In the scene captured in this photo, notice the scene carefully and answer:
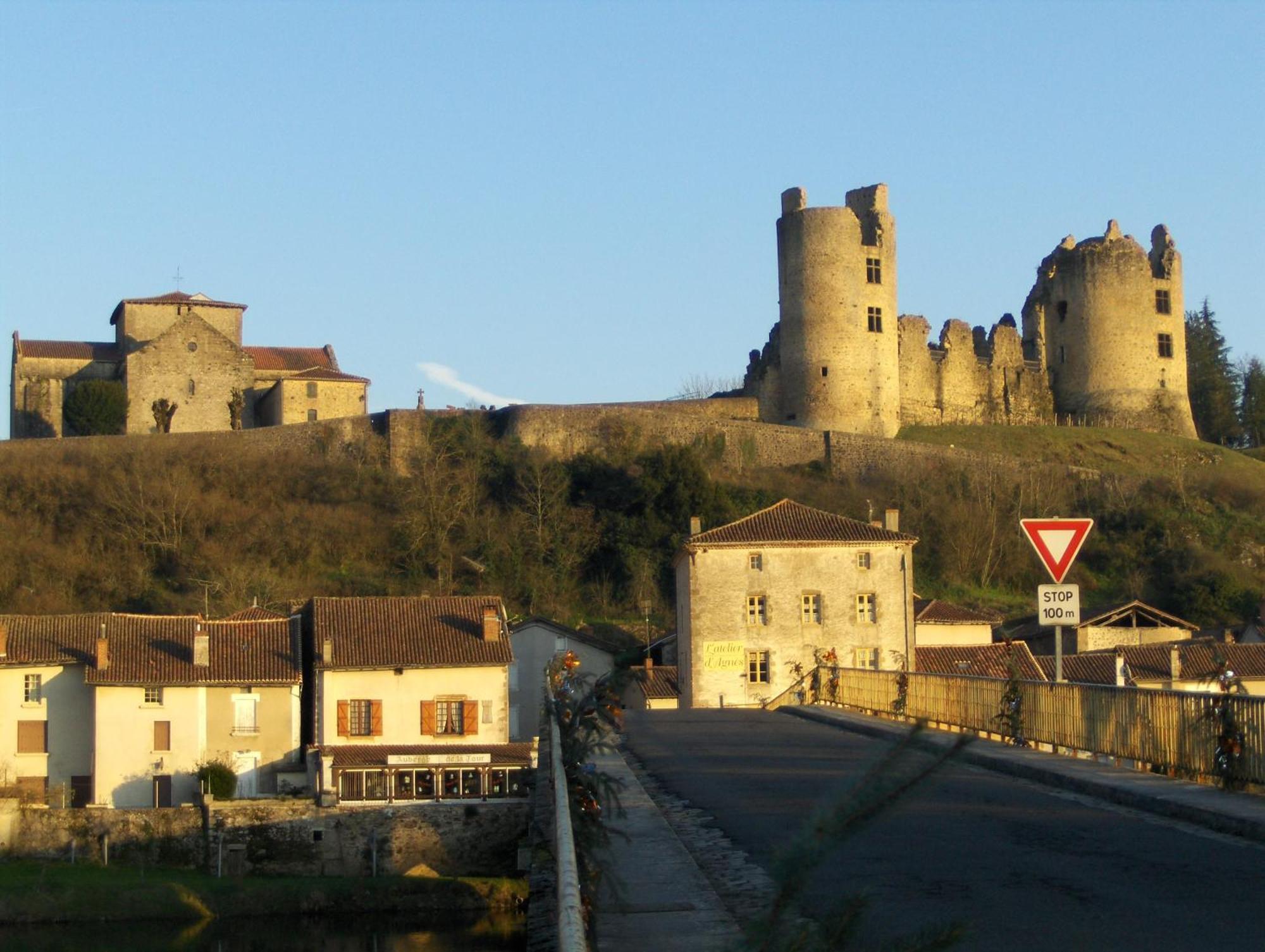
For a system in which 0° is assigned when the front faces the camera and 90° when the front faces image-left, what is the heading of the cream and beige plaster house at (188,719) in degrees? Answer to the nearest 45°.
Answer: approximately 0°

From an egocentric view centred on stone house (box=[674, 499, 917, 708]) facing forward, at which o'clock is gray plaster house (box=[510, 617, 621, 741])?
The gray plaster house is roughly at 4 o'clock from the stone house.

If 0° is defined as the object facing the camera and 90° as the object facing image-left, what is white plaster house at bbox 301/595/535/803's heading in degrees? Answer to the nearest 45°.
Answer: approximately 0°

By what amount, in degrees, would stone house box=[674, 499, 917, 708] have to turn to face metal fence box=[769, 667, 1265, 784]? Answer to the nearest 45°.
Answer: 0° — it already faces it

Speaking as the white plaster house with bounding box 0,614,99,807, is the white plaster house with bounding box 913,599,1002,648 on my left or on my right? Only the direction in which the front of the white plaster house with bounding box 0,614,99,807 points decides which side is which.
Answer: on my left

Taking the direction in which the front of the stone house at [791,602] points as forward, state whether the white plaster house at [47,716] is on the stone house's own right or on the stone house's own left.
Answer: on the stone house's own right
